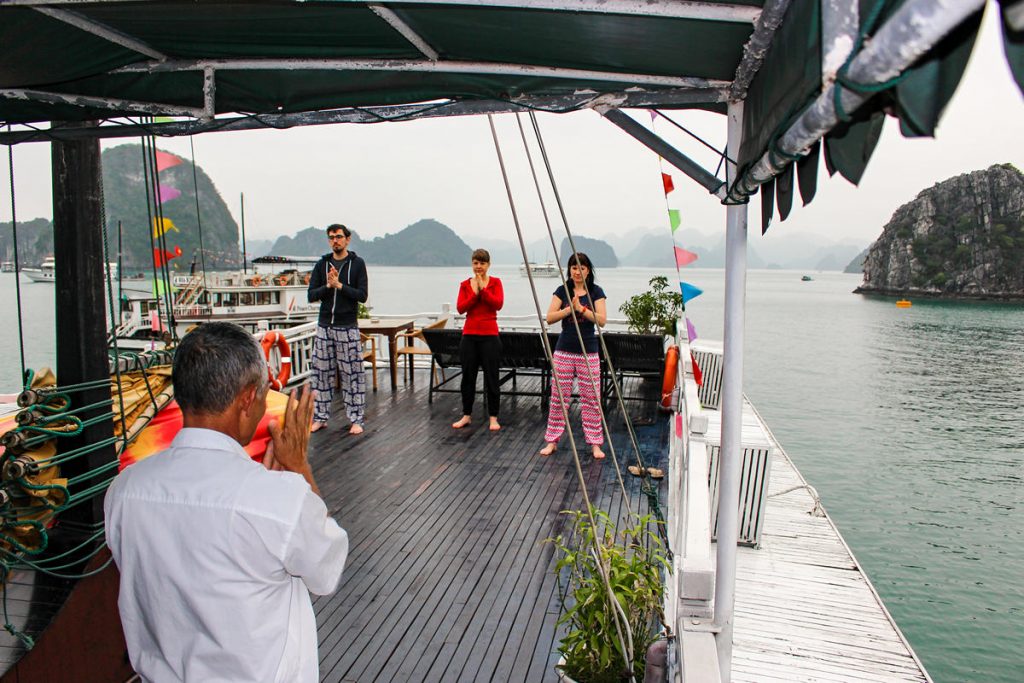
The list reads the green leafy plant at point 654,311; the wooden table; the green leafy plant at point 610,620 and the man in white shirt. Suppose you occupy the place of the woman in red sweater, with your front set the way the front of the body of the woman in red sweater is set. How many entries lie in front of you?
2

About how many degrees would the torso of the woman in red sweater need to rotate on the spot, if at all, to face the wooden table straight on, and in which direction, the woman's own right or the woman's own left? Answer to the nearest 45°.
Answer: approximately 135° to the woman's own right

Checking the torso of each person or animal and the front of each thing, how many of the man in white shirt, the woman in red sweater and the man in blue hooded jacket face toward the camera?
2

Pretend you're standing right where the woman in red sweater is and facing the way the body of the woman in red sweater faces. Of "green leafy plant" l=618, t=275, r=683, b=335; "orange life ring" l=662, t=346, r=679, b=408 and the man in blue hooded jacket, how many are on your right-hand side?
1

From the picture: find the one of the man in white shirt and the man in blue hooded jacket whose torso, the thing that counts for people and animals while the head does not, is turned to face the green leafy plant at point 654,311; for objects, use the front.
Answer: the man in white shirt

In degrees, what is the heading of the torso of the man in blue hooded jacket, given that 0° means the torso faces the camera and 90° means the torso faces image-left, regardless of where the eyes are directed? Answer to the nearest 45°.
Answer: approximately 0°

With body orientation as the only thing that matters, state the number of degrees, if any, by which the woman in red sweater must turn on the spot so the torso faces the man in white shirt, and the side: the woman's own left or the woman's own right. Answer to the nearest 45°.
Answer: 0° — they already face them

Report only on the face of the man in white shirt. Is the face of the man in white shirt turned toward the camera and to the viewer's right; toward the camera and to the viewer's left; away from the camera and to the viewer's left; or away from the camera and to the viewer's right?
away from the camera and to the viewer's right

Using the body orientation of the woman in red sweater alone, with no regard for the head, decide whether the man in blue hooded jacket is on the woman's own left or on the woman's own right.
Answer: on the woman's own right

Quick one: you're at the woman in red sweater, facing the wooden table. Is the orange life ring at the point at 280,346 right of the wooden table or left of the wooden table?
left

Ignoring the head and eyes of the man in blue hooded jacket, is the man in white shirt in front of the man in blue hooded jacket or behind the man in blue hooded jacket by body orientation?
in front

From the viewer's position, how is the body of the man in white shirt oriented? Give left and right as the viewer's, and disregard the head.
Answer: facing away from the viewer and to the right of the viewer

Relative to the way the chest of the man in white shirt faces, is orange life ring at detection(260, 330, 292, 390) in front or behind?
in front

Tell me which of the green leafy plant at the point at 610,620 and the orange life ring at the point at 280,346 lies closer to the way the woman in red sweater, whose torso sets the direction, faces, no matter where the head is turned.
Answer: the green leafy plant
